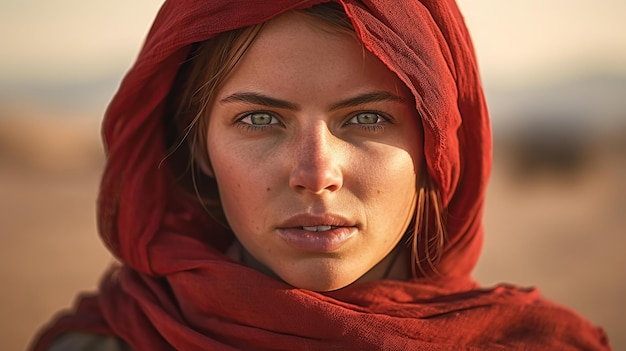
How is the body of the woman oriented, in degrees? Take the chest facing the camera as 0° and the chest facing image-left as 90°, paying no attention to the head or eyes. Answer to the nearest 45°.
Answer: approximately 0°
